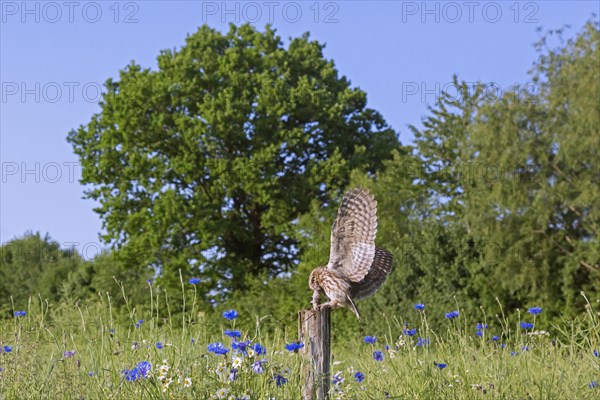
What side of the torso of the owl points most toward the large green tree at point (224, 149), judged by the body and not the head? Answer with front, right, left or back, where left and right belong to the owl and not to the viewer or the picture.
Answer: right

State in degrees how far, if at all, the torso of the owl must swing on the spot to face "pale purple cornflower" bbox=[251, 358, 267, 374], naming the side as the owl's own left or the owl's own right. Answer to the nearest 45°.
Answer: approximately 45° to the owl's own left

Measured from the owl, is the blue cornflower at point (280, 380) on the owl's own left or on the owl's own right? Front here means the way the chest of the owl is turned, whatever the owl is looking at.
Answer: on the owl's own left

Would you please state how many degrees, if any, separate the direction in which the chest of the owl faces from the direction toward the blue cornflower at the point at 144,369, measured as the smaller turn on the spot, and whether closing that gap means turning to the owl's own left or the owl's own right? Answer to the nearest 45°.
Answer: approximately 45° to the owl's own left

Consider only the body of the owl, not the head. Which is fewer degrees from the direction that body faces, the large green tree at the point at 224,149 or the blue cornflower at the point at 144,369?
the blue cornflower

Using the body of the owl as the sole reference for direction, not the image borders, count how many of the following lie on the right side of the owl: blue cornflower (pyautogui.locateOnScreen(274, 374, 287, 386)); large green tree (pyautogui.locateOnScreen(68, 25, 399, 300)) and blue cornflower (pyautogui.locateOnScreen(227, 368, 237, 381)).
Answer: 1

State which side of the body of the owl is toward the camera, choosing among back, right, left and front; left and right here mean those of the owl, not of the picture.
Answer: left
